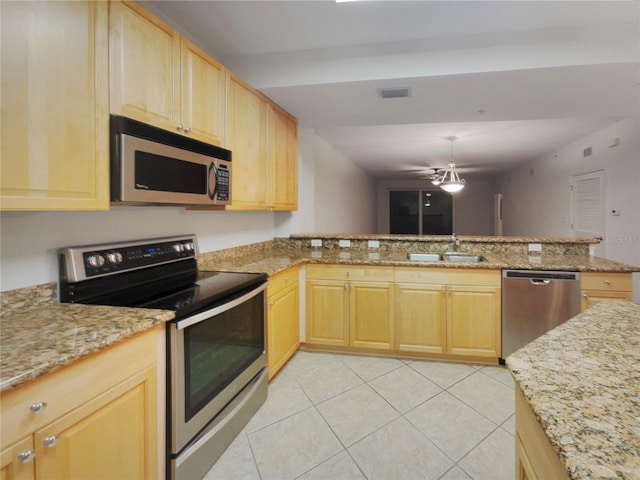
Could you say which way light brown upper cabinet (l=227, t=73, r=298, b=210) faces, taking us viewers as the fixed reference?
facing the viewer and to the right of the viewer

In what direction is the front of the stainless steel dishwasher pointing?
toward the camera

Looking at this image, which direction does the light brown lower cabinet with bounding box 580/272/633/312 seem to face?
toward the camera

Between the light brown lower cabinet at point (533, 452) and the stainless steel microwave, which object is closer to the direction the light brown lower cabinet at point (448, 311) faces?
the light brown lower cabinet

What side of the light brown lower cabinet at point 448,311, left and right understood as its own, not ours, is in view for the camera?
front

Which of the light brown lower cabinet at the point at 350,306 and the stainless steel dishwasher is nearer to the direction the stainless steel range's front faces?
the stainless steel dishwasher

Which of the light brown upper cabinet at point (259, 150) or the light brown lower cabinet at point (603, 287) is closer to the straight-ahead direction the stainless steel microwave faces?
the light brown lower cabinet

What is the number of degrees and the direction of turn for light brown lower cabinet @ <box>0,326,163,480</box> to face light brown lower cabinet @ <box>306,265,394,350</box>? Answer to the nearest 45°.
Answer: approximately 90° to its left

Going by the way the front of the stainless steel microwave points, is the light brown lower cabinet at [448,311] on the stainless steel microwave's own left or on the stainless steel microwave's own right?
on the stainless steel microwave's own left

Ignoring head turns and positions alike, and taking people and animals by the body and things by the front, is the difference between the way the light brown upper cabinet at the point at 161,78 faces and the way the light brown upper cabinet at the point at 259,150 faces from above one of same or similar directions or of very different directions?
same or similar directions

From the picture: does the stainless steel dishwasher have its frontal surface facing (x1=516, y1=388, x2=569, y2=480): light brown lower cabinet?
yes

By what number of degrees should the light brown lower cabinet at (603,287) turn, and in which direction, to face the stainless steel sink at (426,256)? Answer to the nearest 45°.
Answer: approximately 90° to its right

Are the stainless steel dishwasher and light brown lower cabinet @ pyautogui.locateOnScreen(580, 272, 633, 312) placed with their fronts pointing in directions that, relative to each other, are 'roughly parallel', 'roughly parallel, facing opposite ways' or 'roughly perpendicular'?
roughly parallel

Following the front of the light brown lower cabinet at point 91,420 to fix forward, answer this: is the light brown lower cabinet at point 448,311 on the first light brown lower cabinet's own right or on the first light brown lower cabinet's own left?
on the first light brown lower cabinet's own left

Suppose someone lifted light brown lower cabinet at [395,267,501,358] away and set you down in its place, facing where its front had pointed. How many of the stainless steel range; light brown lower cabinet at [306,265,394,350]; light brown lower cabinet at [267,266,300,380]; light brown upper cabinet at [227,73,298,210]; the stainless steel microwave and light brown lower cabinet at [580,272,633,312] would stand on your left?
1

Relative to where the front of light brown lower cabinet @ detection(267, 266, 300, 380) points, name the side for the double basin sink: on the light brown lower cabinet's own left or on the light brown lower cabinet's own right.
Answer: on the light brown lower cabinet's own left
